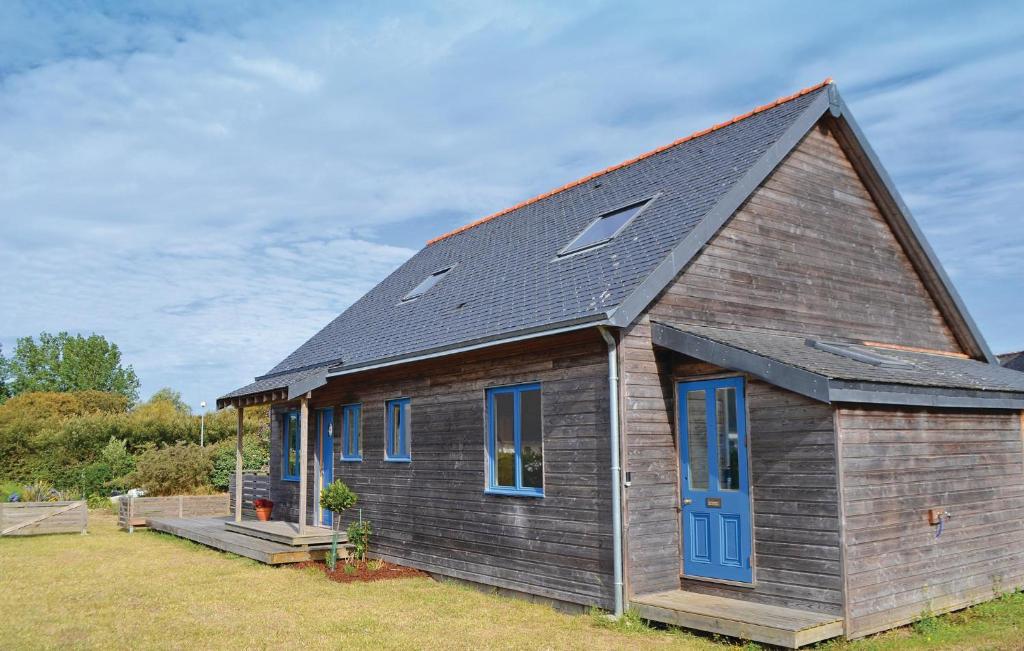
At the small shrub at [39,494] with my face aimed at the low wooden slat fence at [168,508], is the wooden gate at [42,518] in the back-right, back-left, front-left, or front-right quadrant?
front-right

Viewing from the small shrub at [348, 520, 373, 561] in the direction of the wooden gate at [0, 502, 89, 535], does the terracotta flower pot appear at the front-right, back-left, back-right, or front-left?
front-right
